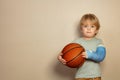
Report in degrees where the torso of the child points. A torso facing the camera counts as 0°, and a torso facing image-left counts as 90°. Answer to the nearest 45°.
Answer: approximately 0°

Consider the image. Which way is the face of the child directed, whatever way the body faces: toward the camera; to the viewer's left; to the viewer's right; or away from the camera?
toward the camera
